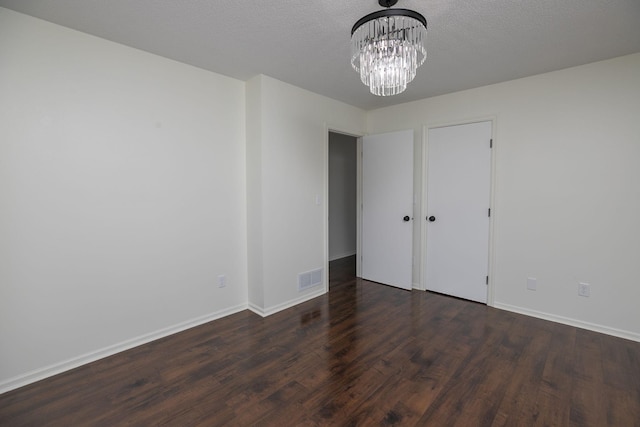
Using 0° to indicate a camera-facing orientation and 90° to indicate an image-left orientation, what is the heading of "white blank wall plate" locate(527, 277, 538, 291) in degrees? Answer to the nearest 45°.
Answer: approximately 0°

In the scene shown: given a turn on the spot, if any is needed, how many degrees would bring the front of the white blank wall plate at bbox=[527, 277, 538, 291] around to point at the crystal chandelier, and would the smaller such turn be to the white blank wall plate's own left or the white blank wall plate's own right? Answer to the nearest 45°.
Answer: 0° — it already faces it

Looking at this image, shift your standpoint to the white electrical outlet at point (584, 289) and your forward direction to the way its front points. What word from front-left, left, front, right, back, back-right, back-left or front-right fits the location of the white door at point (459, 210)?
right

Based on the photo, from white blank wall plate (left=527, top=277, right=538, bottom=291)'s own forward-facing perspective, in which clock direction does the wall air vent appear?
The wall air vent is roughly at 2 o'clock from the white blank wall plate.

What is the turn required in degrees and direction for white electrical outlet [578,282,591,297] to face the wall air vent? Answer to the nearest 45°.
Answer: approximately 45° to its right

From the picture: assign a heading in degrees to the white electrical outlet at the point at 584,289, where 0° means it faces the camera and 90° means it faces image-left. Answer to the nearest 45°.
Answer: approximately 0°

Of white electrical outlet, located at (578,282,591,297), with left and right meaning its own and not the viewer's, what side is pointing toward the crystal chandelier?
front

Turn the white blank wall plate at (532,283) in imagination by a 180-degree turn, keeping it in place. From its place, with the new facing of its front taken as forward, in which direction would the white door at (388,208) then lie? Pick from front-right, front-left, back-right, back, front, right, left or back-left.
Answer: left

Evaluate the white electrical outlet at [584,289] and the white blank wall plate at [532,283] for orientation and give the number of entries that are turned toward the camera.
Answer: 2
